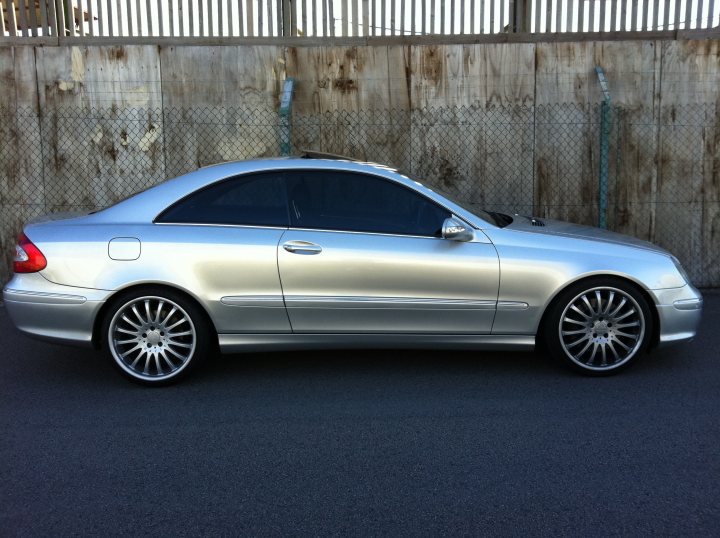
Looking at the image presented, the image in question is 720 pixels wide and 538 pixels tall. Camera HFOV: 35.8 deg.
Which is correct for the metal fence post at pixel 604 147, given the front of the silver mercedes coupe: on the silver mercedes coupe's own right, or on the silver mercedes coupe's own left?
on the silver mercedes coupe's own left

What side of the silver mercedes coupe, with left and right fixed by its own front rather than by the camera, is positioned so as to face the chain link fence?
left

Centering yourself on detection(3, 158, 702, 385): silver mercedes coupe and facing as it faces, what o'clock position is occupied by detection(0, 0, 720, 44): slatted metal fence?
The slatted metal fence is roughly at 9 o'clock from the silver mercedes coupe.

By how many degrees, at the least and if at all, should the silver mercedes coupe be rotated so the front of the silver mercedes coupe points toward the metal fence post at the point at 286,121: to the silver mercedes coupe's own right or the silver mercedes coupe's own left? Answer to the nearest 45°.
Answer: approximately 90° to the silver mercedes coupe's own left

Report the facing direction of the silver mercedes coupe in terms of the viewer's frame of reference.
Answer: facing to the right of the viewer
